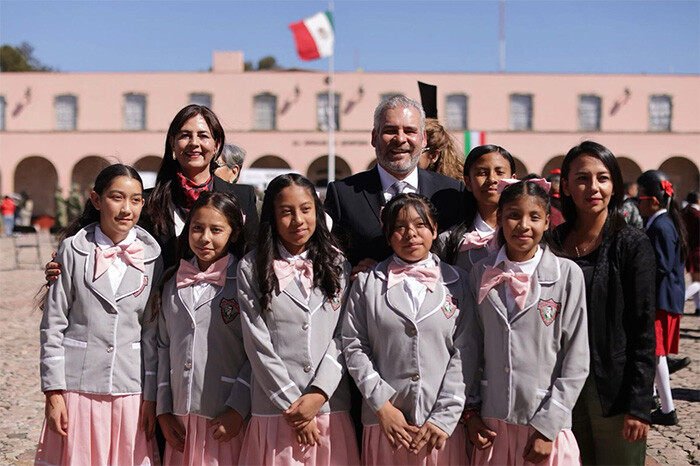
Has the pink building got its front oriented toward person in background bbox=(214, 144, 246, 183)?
yes

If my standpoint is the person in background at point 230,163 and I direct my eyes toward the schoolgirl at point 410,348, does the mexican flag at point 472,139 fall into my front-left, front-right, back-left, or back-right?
back-left

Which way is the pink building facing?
toward the camera

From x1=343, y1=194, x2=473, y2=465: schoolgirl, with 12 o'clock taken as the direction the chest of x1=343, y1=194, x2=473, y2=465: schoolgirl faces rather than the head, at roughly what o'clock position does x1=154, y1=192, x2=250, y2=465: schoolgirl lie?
x1=154, y1=192, x2=250, y2=465: schoolgirl is roughly at 3 o'clock from x1=343, y1=194, x2=473, y2=465: schoolgirl.

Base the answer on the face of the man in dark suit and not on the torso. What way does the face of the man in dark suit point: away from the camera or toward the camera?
toward the camera

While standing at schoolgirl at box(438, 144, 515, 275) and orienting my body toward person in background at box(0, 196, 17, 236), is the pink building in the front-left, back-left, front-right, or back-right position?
front-right

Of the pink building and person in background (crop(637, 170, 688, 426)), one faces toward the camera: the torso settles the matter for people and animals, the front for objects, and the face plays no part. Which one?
the pink building

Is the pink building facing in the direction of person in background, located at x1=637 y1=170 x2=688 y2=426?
yes
